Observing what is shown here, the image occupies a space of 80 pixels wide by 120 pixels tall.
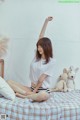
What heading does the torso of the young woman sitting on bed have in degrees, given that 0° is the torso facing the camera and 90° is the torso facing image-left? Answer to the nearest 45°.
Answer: approximately 45°
